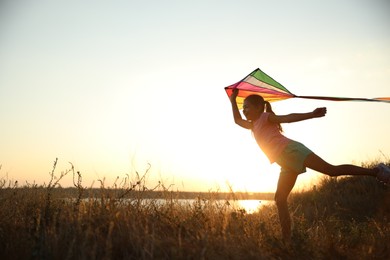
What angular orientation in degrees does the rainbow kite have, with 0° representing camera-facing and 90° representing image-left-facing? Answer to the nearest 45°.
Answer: approximately 90°

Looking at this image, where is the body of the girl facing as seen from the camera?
to the viewer's left
